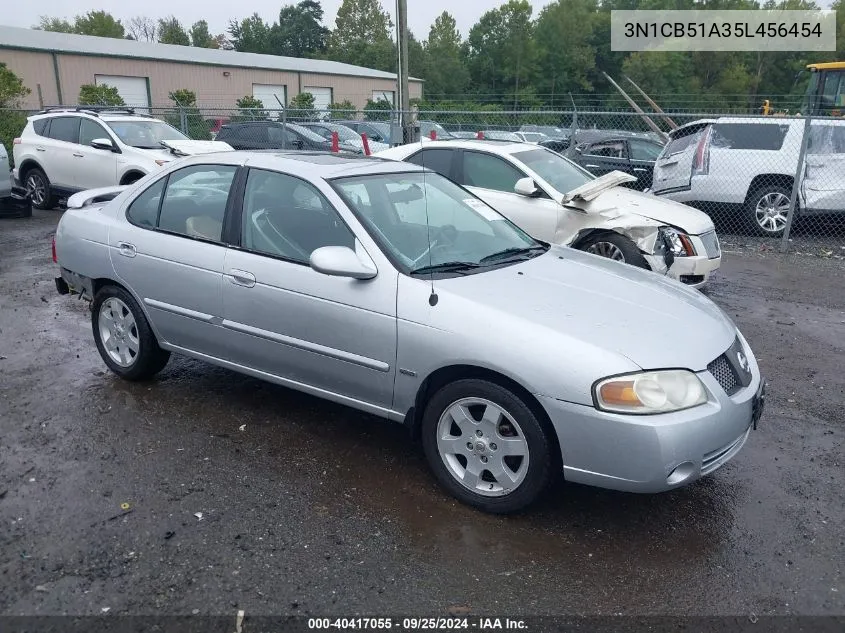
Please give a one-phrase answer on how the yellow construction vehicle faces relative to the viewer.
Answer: facing to the left of the viewer

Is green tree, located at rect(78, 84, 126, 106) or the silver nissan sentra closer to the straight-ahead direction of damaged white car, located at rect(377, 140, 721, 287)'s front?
the silver nissan sentra

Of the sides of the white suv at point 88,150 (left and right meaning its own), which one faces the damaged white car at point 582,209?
front

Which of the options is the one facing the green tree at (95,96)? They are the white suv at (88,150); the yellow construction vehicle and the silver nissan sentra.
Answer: the yellow construction vehicle

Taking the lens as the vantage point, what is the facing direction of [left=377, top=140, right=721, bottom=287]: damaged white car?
facing the viewer and to the right of the viewer

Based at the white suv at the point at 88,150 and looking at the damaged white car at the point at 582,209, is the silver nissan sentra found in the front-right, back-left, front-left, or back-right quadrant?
front-right

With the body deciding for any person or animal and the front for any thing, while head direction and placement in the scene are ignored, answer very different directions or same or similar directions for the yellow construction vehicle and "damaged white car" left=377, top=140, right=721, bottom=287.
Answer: very different directions

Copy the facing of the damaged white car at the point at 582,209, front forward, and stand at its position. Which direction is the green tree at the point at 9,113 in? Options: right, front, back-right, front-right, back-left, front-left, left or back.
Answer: back

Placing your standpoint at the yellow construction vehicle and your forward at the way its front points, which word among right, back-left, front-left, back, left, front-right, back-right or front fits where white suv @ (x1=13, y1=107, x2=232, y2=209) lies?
front-left

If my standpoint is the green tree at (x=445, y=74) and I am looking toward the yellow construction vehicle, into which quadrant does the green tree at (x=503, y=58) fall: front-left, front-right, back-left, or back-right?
front-left

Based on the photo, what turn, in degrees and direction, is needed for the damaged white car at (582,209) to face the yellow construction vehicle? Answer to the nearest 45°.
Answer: approximately 90° to its left

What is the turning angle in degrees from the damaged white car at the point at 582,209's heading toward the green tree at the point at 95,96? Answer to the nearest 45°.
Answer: approximately 180°

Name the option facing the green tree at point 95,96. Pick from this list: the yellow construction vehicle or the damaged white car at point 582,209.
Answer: the yellow construction vehicle
